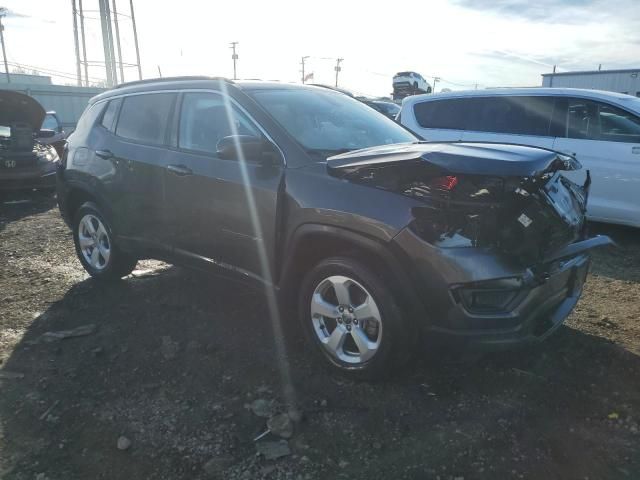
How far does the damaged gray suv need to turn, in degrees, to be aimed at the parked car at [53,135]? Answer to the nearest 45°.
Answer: approximately 180°

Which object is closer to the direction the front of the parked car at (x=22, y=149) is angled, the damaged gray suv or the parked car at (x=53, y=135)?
the damaged gray suv

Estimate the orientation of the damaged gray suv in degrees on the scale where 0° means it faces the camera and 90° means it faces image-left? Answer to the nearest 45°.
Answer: approximately 315°

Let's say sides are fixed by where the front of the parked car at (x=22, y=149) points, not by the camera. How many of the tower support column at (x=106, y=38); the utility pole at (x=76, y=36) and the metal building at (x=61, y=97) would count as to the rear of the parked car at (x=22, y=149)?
3

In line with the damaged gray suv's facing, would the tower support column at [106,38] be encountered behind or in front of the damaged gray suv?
behind

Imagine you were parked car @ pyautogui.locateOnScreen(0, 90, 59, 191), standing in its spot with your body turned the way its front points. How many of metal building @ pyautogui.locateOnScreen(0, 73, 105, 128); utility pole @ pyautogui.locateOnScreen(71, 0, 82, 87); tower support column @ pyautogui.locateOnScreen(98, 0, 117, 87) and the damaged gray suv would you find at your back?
3

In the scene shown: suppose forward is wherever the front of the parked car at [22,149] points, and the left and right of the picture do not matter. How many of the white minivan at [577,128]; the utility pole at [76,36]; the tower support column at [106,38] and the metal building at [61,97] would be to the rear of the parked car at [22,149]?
3

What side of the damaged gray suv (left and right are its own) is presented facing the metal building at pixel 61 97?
back

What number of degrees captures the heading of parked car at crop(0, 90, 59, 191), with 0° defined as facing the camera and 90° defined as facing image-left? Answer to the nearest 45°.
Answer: approximately 0°

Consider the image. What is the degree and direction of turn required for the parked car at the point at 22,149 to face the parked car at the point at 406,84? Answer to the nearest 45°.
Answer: approximately 135° to its left

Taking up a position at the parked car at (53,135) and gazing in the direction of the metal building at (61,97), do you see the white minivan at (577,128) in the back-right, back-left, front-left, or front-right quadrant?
back-right
